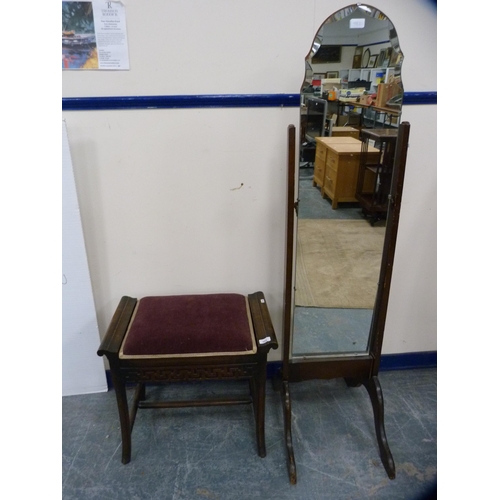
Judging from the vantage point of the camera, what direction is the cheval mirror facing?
facing the viewer
